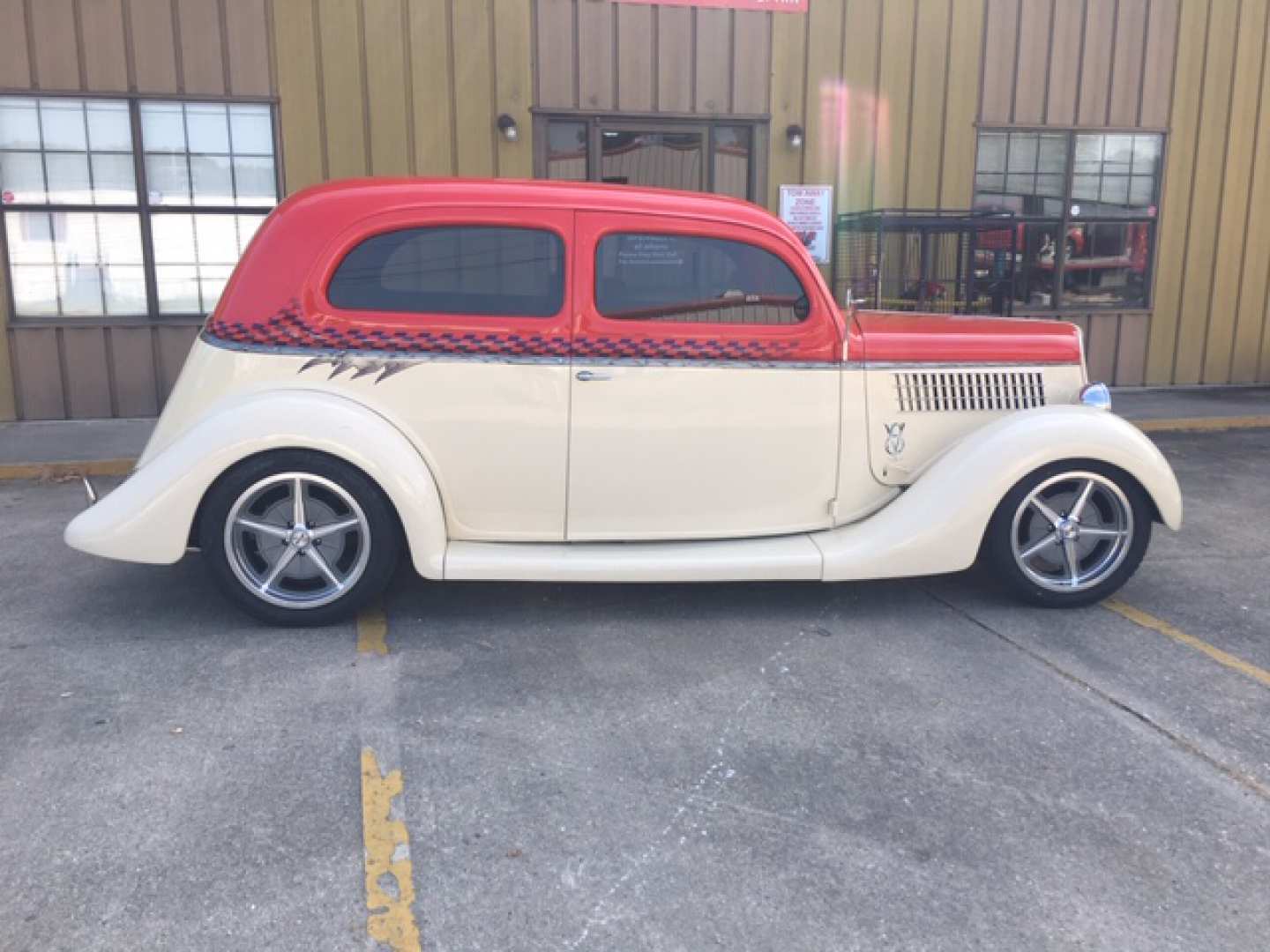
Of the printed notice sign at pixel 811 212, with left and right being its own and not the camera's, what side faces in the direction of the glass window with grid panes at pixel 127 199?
right

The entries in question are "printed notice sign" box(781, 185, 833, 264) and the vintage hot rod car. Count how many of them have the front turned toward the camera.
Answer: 1

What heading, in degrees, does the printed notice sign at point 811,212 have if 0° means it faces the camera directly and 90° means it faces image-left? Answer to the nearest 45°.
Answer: approximately 0°

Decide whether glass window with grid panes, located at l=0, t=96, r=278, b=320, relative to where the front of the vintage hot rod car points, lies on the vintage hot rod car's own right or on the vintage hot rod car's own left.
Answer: on the vintage hot rod car's own left

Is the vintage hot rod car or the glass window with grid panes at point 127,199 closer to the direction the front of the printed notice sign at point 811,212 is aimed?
the vintage hot rod car

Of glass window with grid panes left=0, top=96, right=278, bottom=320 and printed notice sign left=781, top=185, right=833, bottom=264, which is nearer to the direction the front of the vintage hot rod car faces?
the printed notice sign

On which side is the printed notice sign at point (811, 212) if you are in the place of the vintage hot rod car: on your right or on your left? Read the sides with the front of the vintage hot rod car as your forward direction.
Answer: on your left

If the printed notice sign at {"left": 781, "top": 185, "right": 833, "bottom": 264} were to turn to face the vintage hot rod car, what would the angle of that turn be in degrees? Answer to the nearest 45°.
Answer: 0° — it already faces it

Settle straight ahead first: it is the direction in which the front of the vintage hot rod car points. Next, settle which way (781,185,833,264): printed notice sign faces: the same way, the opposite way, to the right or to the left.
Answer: to the right

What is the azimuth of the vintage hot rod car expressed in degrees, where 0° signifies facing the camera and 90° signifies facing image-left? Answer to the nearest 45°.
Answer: approximately 270°
